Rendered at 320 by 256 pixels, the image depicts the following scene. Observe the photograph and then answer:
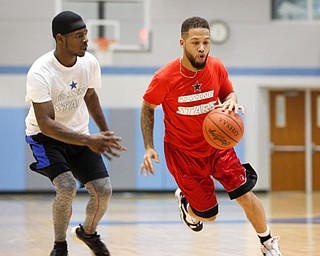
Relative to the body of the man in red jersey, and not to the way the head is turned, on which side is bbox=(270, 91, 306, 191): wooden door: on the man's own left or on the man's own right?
on the man's own left

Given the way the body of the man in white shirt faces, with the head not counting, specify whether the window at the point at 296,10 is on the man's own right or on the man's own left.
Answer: on the man's own left

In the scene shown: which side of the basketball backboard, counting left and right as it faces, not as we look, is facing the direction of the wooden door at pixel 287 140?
left

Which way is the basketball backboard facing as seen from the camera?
toward the camera

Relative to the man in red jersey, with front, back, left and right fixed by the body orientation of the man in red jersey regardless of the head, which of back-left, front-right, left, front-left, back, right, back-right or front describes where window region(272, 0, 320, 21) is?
back-left

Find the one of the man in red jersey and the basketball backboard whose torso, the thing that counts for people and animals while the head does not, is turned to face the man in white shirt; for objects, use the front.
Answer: the basketball backboard

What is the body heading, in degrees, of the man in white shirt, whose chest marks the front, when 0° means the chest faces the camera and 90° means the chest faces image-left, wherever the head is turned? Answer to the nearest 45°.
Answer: approximately 315°

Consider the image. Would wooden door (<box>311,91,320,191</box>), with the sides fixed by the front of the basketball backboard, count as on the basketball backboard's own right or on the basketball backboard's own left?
on the basketball backboard's own left

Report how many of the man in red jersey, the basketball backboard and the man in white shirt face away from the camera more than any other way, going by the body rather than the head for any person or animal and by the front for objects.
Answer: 0

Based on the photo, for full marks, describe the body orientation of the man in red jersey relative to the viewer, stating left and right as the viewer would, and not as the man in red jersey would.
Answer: facing the viewer and to the right of the viewer

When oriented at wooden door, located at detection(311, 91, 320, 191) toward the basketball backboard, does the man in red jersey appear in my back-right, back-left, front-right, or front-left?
front-left
